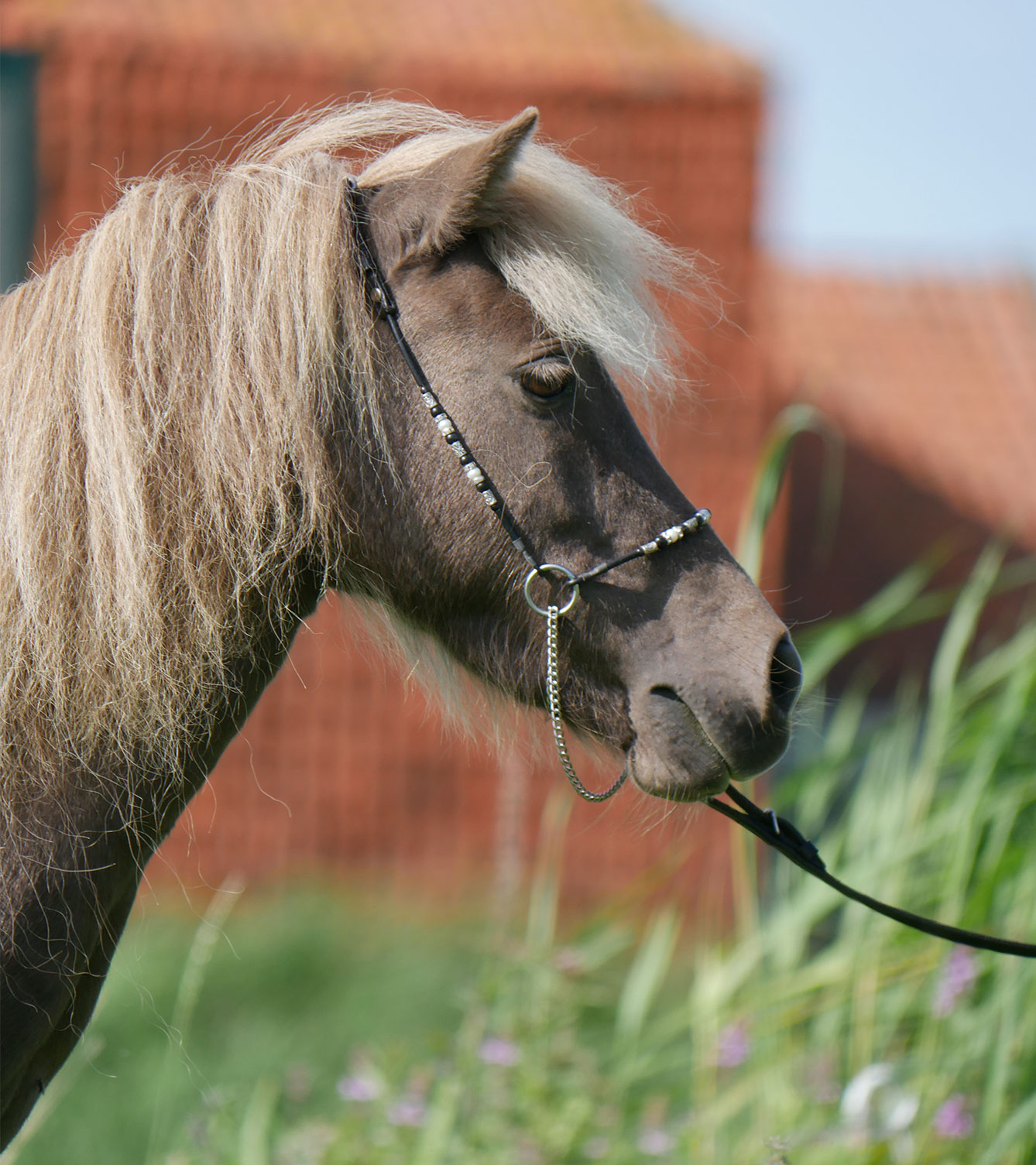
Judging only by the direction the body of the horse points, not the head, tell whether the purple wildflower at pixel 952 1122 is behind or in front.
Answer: in front

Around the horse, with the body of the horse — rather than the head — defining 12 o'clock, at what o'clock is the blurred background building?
The blurred background building is roughly at 9 o'clock from the horse.

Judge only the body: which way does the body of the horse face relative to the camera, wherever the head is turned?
to the viewer's right
